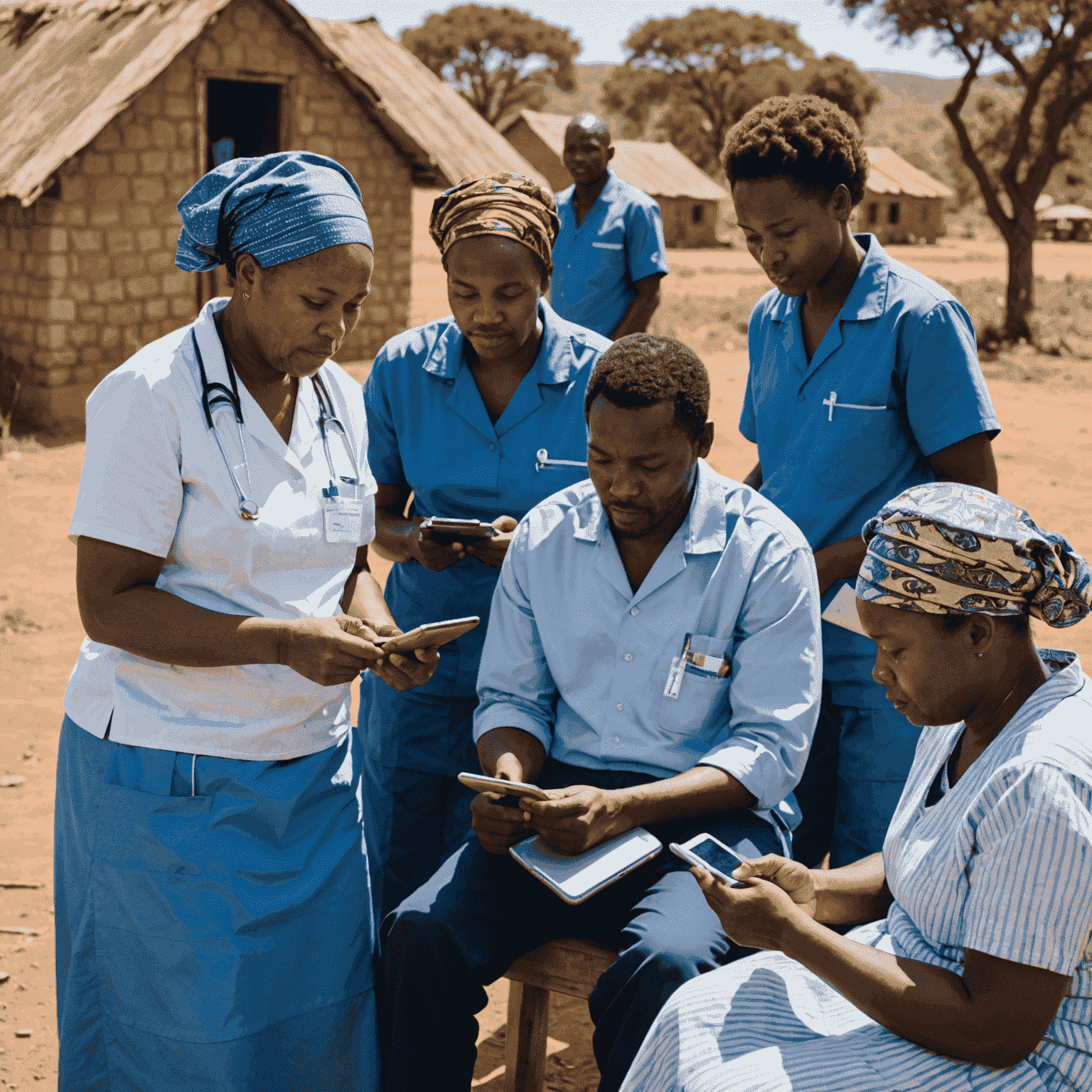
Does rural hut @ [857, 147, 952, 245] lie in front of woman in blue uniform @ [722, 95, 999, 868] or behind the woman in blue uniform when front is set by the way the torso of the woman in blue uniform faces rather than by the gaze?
behind

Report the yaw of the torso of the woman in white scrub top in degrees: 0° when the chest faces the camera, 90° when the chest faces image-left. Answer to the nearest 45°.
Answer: approximately 315°

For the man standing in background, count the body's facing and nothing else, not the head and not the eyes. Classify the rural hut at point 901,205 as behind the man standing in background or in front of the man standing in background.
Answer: behind

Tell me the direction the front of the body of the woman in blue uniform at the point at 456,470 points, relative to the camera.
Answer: toward the camera

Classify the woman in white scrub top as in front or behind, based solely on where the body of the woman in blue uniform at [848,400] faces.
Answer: in front

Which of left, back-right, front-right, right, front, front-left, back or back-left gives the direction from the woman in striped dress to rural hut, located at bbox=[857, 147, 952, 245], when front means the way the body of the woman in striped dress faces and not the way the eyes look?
right

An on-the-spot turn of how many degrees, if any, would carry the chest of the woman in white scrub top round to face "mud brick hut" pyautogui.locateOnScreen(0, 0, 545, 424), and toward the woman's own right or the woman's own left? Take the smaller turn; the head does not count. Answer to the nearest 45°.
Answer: approximately 135° to the woman's own left

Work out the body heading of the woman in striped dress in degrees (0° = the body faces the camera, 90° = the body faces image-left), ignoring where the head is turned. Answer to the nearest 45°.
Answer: approximately 90°

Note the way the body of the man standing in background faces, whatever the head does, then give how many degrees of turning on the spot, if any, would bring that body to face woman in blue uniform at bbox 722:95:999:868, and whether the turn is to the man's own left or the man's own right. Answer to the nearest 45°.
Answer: approximately 45° to the man's own left

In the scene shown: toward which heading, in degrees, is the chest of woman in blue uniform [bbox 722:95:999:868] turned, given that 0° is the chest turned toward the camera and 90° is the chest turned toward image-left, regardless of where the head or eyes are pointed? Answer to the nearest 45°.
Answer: approximately 45°

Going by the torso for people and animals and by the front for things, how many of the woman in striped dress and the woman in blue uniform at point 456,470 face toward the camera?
1

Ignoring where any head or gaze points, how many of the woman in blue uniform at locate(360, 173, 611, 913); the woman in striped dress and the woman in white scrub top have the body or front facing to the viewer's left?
1

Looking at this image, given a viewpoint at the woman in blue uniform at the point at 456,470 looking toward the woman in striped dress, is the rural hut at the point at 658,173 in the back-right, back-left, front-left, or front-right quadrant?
back-left
